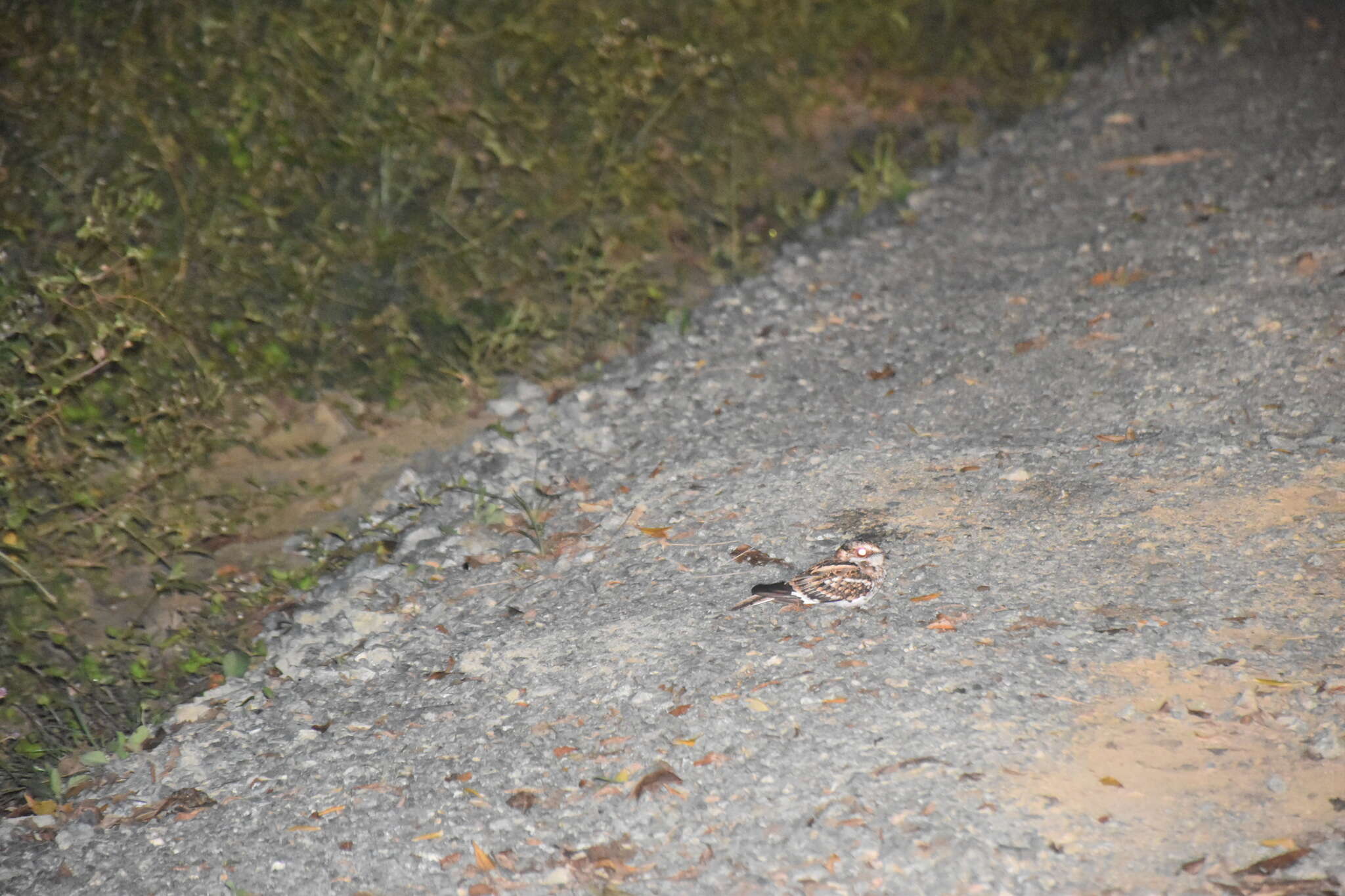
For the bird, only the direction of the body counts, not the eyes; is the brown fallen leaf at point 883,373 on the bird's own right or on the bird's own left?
on the bird's own left

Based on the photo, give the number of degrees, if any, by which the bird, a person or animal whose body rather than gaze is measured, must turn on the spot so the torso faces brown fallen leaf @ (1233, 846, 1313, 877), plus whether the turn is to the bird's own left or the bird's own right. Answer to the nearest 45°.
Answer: approximately 45° to the bird's own right

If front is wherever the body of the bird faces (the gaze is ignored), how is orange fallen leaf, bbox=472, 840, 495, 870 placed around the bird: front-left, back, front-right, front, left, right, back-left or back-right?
back-right

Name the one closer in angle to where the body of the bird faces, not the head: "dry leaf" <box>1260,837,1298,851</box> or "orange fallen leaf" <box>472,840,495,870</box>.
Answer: the dry leaf

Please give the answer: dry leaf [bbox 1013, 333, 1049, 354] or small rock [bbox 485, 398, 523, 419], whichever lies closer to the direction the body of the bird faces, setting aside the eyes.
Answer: the dry leaf

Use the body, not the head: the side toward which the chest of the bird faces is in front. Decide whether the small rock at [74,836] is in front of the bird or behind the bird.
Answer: behind

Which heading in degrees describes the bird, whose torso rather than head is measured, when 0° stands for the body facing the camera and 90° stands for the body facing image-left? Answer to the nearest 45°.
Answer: approximately 270°

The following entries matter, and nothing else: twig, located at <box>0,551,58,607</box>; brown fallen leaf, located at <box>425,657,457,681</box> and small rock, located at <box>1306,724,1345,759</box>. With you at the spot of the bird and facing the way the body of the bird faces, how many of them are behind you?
2

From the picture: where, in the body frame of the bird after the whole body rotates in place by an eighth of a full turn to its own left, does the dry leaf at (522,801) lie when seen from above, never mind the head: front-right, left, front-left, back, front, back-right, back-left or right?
back

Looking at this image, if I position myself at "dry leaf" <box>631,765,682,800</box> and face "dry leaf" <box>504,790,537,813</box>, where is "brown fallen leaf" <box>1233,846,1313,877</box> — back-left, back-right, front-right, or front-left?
back-left

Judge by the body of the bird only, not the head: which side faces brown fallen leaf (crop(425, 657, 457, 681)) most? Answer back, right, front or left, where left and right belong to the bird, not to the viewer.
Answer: back
